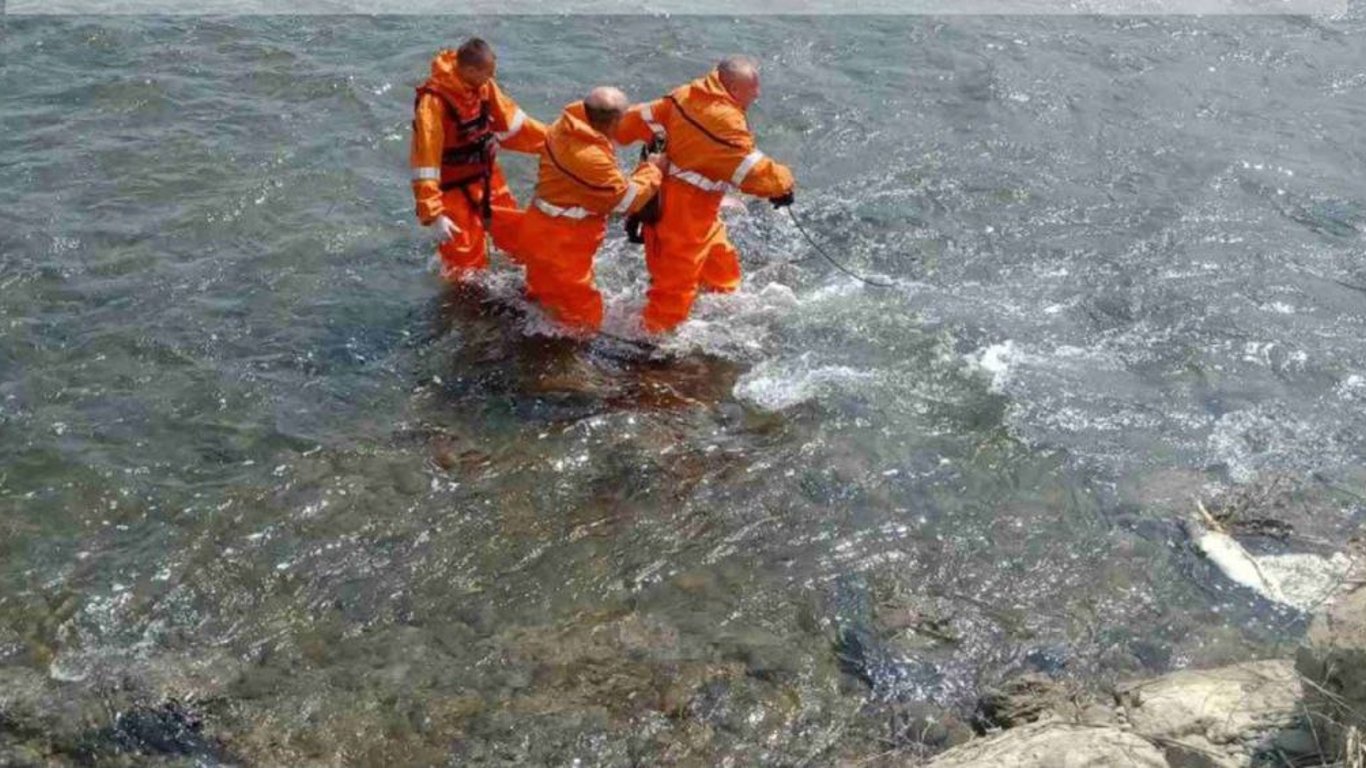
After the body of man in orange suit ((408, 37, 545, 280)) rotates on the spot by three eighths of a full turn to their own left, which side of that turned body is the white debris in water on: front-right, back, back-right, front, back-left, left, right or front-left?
back-right

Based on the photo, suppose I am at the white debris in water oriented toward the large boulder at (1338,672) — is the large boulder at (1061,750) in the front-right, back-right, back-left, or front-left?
front-right

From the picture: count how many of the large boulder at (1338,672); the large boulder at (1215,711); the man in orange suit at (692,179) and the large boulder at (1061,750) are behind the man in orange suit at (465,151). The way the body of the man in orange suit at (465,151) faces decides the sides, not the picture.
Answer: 0

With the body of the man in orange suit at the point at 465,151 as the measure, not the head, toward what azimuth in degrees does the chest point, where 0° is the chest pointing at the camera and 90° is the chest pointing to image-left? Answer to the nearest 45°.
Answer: approximately 315°

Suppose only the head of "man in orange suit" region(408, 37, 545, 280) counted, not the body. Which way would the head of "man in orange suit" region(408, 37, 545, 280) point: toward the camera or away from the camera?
toward the camera

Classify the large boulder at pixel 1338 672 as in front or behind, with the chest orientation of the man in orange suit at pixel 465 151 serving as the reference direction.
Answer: in front

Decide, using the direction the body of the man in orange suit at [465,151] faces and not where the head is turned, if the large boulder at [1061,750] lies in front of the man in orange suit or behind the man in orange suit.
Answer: in front

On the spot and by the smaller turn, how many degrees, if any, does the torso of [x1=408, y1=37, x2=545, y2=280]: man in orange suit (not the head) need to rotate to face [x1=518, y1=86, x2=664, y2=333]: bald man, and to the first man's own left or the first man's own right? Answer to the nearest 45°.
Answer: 0° — they already face them

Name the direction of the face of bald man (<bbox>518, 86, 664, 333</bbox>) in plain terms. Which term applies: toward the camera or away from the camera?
away from the camera

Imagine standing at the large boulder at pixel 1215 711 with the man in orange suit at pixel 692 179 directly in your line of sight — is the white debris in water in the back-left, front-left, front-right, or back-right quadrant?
front-right

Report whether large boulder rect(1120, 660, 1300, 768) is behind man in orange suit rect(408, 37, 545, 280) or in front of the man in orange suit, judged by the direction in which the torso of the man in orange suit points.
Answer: in front
